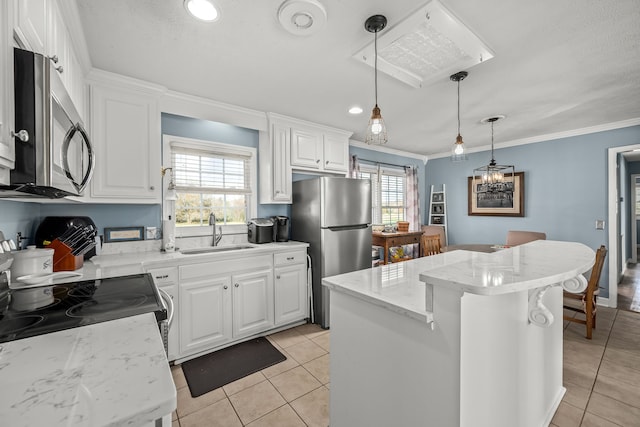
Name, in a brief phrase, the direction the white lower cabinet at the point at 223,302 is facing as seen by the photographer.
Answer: facing the viewer and to the right of the viewer

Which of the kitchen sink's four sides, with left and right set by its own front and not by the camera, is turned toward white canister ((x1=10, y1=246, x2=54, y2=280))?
right

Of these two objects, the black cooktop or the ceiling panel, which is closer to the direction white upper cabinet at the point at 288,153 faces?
the ceiling panel

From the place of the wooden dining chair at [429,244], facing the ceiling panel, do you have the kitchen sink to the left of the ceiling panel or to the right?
right

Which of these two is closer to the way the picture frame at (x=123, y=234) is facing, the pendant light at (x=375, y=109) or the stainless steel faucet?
the pendant light

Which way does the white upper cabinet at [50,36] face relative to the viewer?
to the viewer's right

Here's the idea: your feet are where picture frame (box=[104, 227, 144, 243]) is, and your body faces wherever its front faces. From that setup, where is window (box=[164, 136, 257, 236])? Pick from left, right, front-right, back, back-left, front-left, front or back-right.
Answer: left

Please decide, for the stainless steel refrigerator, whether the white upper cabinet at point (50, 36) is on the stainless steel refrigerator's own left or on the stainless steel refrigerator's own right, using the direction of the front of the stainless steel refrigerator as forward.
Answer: on the stainless steel refrigerator's own right

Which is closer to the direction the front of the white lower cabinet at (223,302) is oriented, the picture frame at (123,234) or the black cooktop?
the black cooktop

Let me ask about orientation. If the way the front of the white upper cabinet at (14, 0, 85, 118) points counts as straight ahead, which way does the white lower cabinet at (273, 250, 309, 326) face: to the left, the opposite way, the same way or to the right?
to the right

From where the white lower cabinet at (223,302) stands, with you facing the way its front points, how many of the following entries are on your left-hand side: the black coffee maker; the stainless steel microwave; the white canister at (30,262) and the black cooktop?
1

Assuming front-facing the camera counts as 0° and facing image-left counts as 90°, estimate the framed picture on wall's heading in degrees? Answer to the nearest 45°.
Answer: approximately 0°

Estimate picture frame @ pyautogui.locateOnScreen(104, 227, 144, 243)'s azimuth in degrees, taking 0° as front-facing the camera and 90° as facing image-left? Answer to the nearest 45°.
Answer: approximately 0°

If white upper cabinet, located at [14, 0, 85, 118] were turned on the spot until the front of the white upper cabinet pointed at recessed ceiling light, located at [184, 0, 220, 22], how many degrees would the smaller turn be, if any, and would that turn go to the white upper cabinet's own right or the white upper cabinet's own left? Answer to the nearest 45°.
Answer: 0° — it already faces it

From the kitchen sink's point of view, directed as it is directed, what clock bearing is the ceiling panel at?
The ceiling panel is roughly at 12 o'clock from the kitchen sink.
